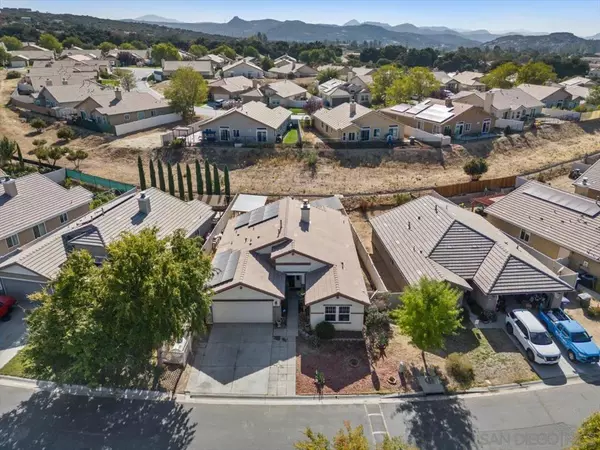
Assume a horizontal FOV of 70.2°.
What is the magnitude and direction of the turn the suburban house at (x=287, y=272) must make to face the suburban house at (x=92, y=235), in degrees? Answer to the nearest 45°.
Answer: approximately 90° to its right

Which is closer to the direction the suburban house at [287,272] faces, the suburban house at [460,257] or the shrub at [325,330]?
the shrub

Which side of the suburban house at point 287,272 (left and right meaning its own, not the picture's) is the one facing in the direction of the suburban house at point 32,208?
right

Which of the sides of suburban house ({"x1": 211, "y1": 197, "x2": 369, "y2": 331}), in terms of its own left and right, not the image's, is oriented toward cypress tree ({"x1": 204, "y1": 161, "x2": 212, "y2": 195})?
back

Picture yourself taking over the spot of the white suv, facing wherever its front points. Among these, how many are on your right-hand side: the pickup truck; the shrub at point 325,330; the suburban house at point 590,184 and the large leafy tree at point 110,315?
2

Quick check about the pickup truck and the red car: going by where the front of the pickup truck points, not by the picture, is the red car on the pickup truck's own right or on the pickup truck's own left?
on the pickup truck's own right

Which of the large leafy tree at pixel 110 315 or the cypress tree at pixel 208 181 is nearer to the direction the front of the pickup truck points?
the large leafy tree

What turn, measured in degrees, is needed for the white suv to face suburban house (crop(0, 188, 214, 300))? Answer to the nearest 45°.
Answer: approximately 135° to its right

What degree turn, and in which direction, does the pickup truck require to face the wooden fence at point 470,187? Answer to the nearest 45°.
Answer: approximately 180°

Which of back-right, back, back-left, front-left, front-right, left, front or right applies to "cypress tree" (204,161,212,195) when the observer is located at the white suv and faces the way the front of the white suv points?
back-right

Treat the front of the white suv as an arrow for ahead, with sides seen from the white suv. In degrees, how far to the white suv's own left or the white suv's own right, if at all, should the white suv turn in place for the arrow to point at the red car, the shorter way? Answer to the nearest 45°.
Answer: approximately 90° to the white suv's own right

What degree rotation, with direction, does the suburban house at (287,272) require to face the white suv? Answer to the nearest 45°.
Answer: approximately 90° to its left

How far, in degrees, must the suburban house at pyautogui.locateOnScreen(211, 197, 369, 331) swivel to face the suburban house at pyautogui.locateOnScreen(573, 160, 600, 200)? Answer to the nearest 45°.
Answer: approximately 135° to its left
